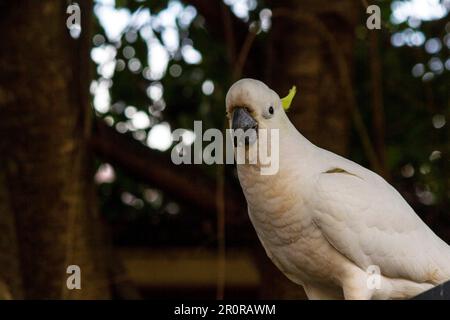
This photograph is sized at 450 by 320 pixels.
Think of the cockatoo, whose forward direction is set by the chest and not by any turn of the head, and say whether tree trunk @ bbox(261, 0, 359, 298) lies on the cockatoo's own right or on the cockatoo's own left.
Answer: on the cockatoo's own right

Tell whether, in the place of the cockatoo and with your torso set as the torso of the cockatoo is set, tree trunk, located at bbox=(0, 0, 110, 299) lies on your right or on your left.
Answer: on your right

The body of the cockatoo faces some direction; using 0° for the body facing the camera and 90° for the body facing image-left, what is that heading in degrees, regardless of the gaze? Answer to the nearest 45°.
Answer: approximately 45°

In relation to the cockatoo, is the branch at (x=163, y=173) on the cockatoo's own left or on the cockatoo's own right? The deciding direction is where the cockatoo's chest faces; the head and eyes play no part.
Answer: on the cockatoo's own right
